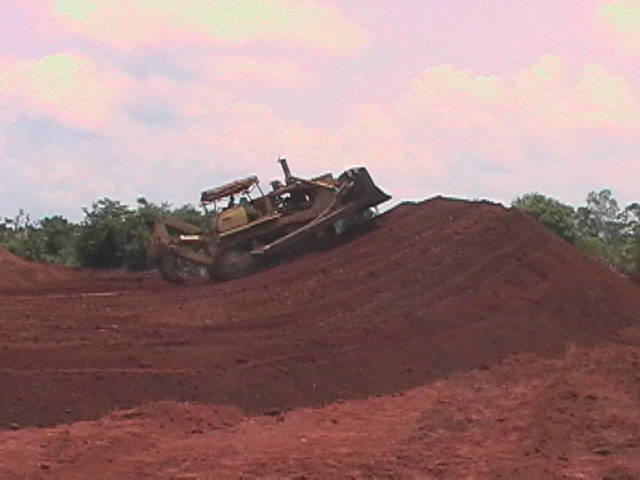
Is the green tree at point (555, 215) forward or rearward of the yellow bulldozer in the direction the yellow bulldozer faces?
forward

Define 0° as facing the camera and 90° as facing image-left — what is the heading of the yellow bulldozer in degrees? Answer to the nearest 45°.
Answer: approximately 270°

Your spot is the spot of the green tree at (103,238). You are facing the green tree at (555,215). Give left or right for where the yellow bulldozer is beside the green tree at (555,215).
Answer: right

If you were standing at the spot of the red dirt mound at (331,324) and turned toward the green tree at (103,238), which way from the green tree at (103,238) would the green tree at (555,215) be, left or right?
right

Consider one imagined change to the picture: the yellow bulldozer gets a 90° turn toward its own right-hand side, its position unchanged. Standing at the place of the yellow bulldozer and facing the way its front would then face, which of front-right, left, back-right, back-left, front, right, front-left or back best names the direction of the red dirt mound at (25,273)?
back-right
